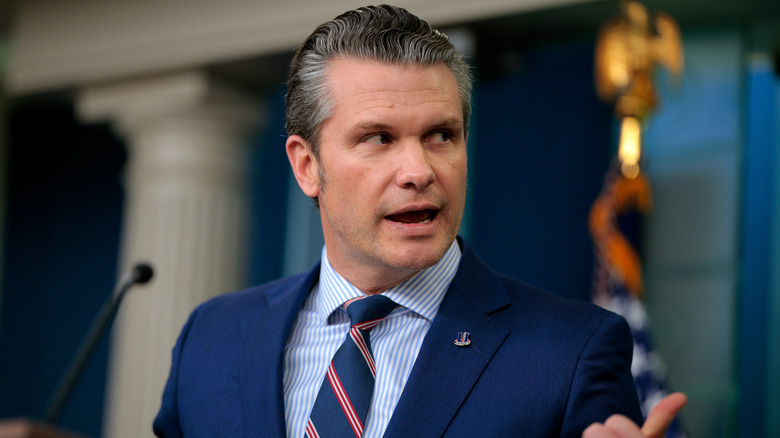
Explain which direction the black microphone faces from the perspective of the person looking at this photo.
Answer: facing to the right of the viewer

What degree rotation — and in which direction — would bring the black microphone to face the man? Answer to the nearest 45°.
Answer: approximately 45° to its right

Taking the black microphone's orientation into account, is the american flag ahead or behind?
ahead

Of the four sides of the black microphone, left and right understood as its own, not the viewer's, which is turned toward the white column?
left

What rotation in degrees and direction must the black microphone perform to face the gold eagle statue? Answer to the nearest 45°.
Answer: approximately 45° to its left

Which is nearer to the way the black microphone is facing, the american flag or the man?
the american flag
